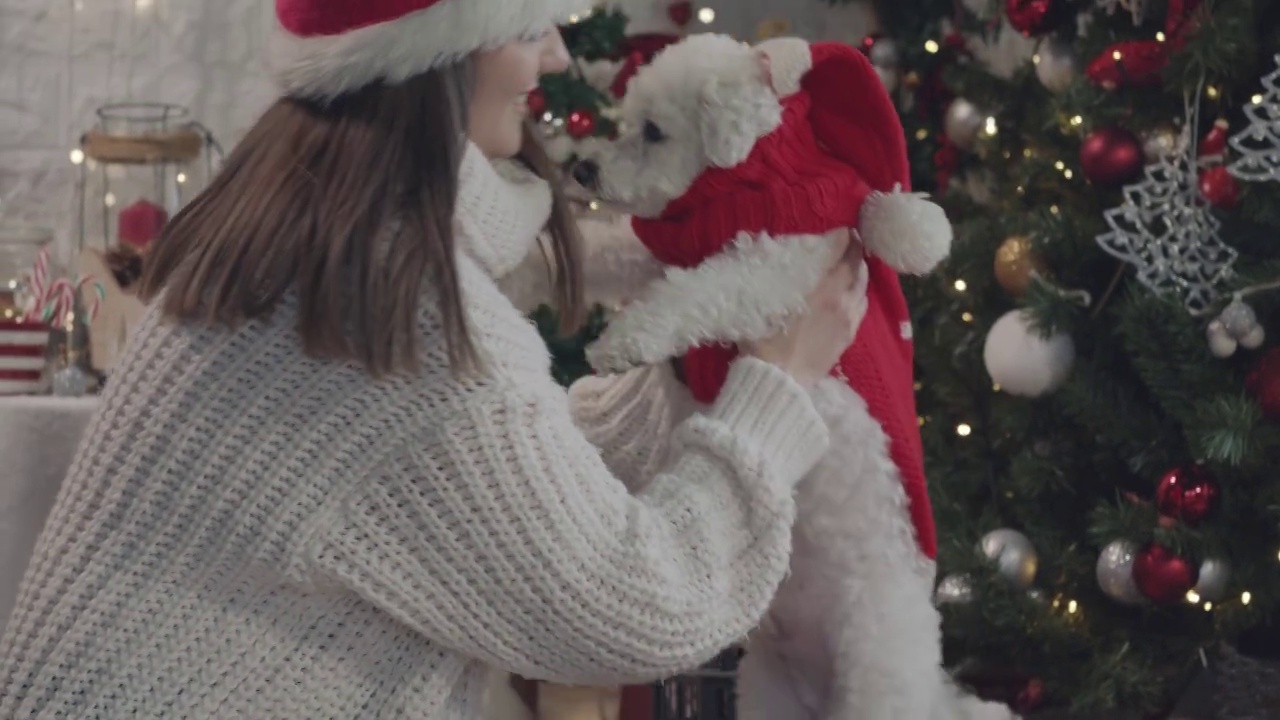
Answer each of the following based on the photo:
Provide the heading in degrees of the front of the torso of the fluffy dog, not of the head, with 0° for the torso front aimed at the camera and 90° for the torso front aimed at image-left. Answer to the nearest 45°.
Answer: approximately 90°

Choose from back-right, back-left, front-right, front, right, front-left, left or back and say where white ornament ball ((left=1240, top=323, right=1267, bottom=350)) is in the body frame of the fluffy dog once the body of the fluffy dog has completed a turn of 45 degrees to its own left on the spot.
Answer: back

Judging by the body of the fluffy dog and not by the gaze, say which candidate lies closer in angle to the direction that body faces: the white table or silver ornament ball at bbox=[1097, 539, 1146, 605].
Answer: the white table

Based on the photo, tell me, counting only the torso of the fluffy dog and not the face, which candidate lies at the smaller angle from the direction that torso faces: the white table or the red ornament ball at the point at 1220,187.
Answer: the white table

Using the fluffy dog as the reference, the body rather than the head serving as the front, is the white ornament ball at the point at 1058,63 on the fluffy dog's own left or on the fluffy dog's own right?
on the fluffy dog's own right

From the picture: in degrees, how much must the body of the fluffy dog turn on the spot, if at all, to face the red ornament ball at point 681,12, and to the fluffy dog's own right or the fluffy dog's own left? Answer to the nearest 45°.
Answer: approximately 90° to the fluffy dog's own right

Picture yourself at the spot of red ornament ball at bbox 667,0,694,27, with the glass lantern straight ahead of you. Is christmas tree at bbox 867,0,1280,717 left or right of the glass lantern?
left

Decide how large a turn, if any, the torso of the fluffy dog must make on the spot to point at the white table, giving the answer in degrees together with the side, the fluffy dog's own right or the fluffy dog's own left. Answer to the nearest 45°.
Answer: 0° — it already faces it

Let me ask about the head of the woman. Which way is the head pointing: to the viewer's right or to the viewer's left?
to the viewer's right

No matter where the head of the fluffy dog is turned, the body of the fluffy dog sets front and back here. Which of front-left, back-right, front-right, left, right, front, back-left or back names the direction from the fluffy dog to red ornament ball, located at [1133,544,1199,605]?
back-right
